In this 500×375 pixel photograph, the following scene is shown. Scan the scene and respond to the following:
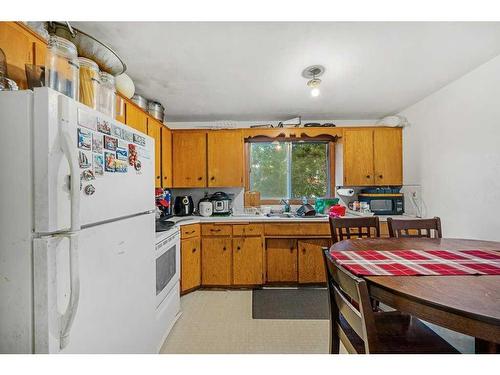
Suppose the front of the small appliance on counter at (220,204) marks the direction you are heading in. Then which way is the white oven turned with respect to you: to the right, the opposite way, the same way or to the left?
to the left

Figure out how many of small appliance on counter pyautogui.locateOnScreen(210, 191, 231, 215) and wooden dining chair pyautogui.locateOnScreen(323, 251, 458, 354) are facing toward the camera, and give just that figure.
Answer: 1

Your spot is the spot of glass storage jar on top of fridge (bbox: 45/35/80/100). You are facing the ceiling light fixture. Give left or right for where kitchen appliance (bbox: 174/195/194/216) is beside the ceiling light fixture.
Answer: left

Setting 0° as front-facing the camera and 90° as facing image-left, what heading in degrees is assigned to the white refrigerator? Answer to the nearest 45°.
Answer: approximately 315°

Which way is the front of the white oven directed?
to the viewer's right

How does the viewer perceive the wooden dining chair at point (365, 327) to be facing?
facing away from the viewer and to the right of the viewer

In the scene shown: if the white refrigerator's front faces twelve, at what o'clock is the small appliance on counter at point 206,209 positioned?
The small appliance on counter is roughly at 9 o'clock from the white refrigerator.

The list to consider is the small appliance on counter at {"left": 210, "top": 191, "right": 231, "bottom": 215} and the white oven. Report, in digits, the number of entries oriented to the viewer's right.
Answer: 1

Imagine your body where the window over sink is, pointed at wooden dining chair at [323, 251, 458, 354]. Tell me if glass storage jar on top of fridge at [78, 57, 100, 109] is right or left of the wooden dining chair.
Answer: right
